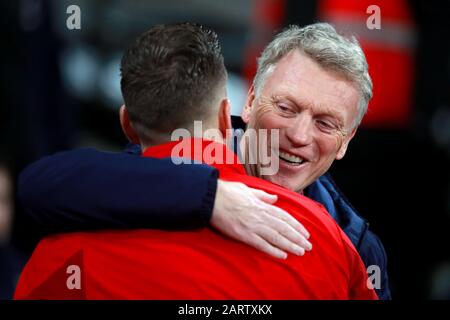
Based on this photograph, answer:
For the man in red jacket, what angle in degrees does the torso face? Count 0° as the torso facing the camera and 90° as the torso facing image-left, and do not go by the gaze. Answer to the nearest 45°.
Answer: approximately 180°

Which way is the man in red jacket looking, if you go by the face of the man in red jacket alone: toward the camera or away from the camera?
away from the camera
